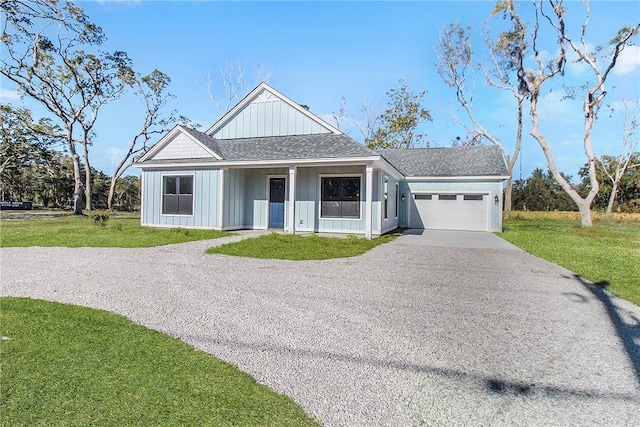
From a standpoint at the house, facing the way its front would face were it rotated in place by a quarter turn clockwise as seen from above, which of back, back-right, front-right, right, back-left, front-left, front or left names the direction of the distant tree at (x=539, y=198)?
back-right

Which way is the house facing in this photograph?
toward the camera

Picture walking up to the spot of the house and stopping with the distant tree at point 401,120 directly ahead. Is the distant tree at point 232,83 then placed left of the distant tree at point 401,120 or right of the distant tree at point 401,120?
left

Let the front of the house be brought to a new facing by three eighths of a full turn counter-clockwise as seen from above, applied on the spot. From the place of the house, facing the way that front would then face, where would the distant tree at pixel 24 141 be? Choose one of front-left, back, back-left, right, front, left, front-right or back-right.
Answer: left

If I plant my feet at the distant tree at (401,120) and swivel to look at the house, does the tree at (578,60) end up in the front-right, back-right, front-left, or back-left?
front-left

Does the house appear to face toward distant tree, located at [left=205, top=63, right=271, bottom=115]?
no

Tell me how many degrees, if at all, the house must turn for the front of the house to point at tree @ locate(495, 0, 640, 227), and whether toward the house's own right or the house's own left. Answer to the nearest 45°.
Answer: approximately 90° to the house's own left

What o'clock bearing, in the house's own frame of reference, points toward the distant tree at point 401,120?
The distant tree is roughly at 7 o'clock from the house.
